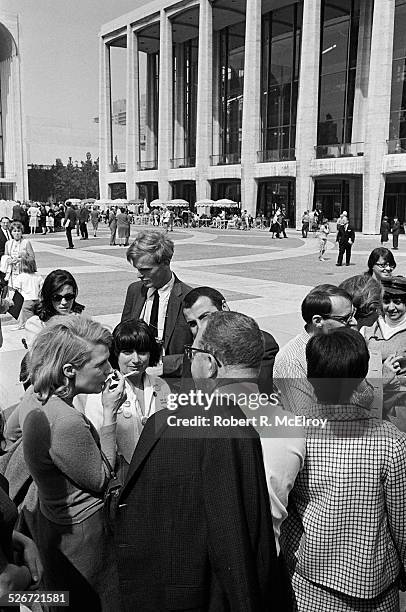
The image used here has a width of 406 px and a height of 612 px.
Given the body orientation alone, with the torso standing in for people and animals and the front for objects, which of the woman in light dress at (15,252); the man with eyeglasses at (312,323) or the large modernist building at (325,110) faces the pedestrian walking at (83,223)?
the large modernist building

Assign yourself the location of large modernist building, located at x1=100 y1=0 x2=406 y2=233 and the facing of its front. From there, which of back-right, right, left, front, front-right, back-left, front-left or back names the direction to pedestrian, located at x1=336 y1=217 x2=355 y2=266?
front-left

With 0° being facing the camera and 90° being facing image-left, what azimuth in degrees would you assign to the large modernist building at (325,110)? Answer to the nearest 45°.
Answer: approximately 45°

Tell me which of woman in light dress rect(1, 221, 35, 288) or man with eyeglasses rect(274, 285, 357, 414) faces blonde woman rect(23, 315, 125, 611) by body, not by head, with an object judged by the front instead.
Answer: the woman in light dress

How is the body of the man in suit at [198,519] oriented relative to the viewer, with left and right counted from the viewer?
facing away from the viewer and to the left of the viewer

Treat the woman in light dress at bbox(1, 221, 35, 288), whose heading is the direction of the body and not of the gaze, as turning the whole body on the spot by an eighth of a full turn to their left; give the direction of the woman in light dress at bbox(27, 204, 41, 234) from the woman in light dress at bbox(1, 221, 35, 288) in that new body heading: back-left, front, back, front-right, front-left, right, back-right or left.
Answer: back-left

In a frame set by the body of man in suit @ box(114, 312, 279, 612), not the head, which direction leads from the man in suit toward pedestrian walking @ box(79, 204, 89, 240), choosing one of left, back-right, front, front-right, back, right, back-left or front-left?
front-right

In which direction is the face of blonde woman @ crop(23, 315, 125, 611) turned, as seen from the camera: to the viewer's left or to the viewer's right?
to the viewer's right

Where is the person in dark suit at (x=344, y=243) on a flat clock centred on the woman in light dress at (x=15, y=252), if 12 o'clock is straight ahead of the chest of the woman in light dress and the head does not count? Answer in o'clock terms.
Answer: The person in dark suit is roughly at 8 o'clock from the woman in light dress.

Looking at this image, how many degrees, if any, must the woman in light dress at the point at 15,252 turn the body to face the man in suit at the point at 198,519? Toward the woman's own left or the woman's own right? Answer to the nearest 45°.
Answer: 0° — they already face them
